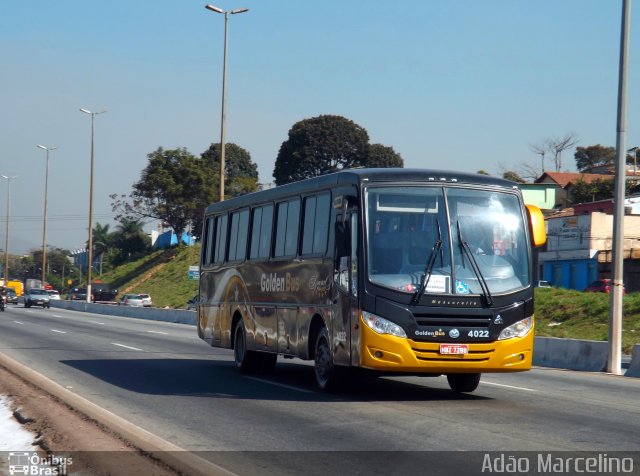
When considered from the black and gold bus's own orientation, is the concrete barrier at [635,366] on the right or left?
on its left

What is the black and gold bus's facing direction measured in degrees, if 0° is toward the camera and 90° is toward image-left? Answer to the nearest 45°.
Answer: approximately 315°
